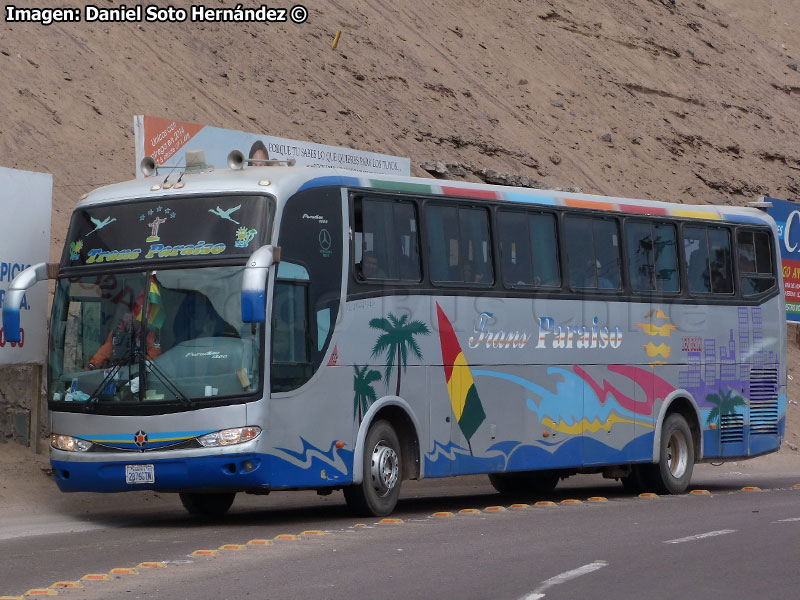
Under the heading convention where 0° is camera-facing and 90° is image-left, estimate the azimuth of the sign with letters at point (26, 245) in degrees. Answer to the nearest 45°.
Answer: approximately 315°

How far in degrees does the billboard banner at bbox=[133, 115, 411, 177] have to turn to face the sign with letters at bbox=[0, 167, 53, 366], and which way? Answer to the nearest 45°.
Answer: approximately 90° to its right

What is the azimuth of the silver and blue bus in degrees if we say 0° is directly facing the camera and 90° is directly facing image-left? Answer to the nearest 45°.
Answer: approximately 45°

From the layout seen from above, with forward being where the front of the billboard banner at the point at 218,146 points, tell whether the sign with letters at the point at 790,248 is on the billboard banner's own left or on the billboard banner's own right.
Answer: on the billboard banner's own left

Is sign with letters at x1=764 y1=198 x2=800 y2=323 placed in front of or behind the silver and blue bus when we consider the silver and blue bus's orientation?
behind

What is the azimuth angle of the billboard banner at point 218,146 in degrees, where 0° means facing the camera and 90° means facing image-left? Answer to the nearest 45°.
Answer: approximately 315°
